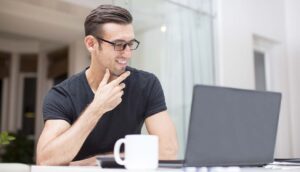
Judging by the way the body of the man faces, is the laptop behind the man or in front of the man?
in front

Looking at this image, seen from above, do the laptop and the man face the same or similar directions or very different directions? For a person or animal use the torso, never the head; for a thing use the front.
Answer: very different directions

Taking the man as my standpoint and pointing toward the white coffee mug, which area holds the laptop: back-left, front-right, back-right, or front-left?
front-left

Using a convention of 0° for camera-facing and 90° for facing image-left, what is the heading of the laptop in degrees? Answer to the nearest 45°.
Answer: approximately 135°

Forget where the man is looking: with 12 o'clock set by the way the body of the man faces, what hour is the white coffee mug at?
The white coffee mug is roughly at 12 o'clock from the man.

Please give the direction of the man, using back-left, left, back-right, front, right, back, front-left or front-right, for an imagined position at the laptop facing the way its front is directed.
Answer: front

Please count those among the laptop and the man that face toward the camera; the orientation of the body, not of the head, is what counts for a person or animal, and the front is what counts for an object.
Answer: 1

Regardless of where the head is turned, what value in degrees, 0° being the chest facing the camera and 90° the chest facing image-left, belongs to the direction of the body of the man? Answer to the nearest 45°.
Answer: approximately 0°
